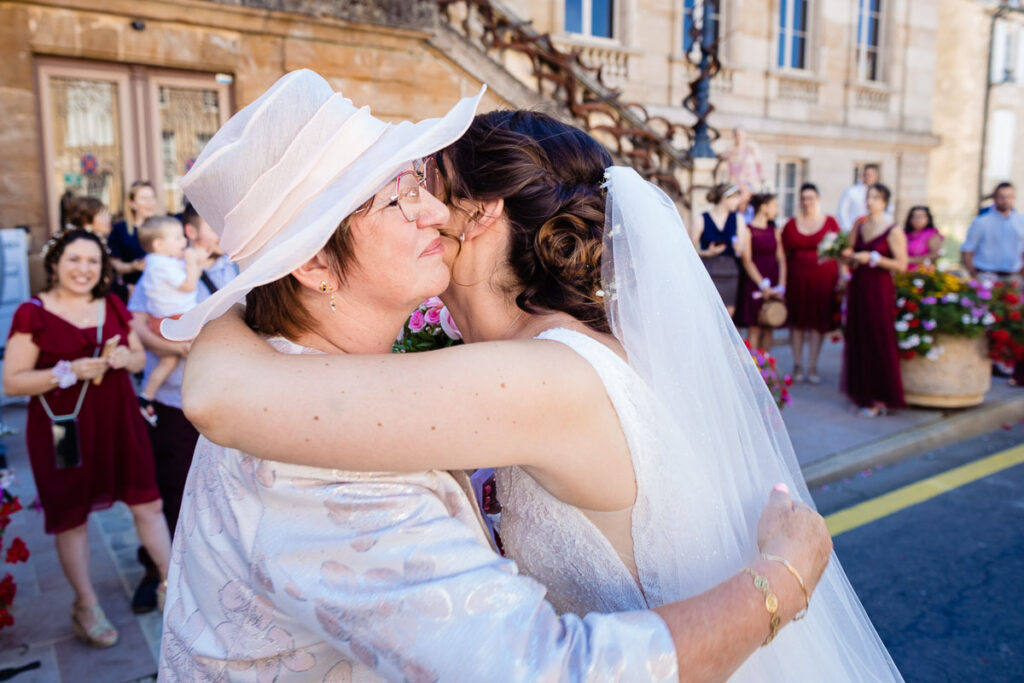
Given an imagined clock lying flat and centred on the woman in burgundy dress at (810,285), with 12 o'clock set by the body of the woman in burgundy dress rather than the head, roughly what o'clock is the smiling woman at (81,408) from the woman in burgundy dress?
The smiling woman is roughly at 1 o'clock from the woman in burgundy dress.

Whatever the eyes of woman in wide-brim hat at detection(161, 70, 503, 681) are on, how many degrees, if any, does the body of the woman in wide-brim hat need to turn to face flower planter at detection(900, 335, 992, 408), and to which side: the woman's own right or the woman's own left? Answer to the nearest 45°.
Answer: approximately 45° to the woman's own left

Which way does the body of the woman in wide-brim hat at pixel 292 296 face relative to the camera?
to the viewer's right

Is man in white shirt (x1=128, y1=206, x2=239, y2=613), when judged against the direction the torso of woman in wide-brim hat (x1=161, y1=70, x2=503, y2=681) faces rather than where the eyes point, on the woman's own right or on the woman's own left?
on the woman's own left

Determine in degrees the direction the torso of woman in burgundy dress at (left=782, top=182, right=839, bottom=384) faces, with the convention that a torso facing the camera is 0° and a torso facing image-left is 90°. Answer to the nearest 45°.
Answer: approximately 0°

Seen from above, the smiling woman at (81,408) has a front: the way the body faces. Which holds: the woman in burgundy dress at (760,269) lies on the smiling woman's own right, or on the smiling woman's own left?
on the smiling woman's own left

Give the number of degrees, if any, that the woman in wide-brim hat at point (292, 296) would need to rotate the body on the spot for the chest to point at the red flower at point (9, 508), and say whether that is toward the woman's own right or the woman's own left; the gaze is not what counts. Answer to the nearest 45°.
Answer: approximately 135° to the woman's own left
